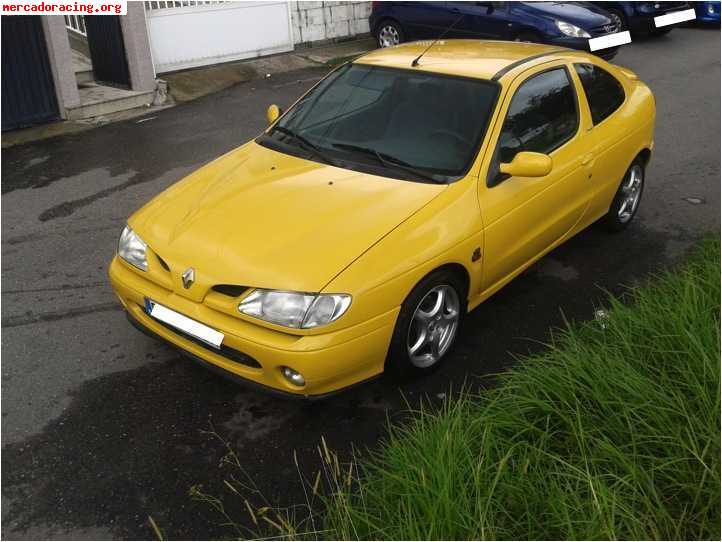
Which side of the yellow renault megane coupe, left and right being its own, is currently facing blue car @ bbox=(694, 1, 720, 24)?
back

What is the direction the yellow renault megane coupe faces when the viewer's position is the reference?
facing the viewer and to the left of the viewer

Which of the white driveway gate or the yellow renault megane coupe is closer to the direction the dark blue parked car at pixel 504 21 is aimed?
the yellow renault megane coupe

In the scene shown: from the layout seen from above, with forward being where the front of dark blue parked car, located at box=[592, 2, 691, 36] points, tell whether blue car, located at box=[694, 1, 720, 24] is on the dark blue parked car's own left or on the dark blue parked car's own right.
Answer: on the dark blue parked car's own left

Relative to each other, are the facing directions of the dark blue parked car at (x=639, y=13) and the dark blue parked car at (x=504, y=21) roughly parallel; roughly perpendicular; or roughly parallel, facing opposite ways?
roughly parallel

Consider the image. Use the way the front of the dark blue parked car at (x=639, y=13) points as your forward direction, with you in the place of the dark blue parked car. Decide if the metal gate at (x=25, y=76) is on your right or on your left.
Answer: on your right

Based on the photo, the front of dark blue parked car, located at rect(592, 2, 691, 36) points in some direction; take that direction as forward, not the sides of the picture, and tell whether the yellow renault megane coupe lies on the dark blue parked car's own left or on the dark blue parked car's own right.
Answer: on the dark blue parked car's own right

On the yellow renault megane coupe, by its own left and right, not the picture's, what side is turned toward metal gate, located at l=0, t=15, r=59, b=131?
right

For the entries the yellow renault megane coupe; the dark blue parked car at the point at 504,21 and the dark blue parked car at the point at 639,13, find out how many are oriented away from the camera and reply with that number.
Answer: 0

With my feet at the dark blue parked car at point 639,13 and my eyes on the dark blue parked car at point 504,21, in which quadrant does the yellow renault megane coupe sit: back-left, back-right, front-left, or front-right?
front-left

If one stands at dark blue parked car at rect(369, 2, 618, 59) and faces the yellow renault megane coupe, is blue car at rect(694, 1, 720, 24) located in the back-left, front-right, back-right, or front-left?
back-left

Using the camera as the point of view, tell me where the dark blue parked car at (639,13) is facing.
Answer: facing the viewer and to the right of the viewer

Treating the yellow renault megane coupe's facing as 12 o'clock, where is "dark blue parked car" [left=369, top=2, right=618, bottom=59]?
The dark blue parked car is roughly at 5 o'clock from the yellow renault megane coupe.

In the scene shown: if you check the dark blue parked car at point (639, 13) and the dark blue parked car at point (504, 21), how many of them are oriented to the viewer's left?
0
